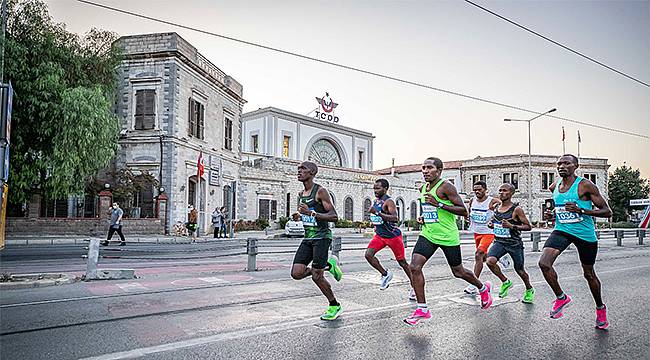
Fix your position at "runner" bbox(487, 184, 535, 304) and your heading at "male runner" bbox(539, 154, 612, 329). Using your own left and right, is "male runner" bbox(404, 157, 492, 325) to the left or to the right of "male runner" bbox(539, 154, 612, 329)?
right

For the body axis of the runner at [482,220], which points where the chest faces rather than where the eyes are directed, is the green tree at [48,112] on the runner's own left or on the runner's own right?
on the runner's own right
